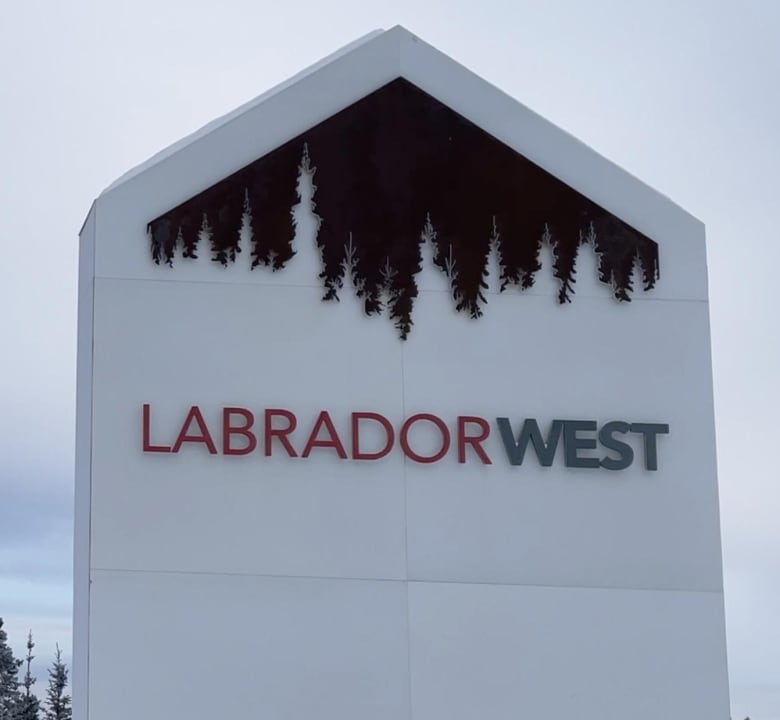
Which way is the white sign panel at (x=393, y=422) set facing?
toward the camera

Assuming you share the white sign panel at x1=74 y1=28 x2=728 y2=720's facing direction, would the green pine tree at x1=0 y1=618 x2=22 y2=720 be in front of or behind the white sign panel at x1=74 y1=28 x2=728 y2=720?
behind
